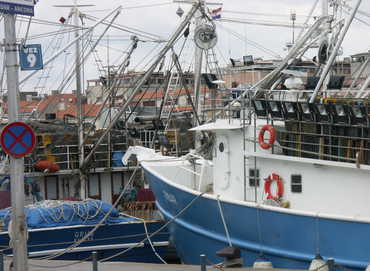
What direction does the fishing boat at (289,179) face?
to the viewer's left

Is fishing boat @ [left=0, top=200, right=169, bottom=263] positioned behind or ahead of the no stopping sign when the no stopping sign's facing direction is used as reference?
behind

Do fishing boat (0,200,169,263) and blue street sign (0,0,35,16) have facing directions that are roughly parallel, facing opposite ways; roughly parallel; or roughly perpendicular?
roughly perpendicular

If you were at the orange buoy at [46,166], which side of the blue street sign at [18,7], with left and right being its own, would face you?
back

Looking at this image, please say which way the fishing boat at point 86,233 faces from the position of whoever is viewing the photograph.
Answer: facing to the right of the viewer

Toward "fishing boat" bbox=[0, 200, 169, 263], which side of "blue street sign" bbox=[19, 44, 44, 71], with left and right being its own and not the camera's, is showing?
back

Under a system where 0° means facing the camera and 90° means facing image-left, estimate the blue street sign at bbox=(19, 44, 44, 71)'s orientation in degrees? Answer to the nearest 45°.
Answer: approximately 0°

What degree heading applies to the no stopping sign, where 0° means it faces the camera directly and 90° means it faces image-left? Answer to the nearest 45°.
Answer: approximately 0°
